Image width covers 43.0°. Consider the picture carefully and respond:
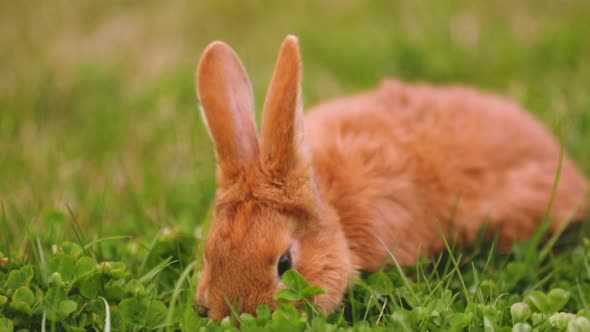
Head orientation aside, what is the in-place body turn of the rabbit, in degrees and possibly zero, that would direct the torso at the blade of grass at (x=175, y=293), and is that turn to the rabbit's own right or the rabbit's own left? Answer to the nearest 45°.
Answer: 0° — it already faces it

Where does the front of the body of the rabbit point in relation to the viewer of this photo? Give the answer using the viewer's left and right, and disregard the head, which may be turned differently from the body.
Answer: facing the viewer and to the left of the viewer
